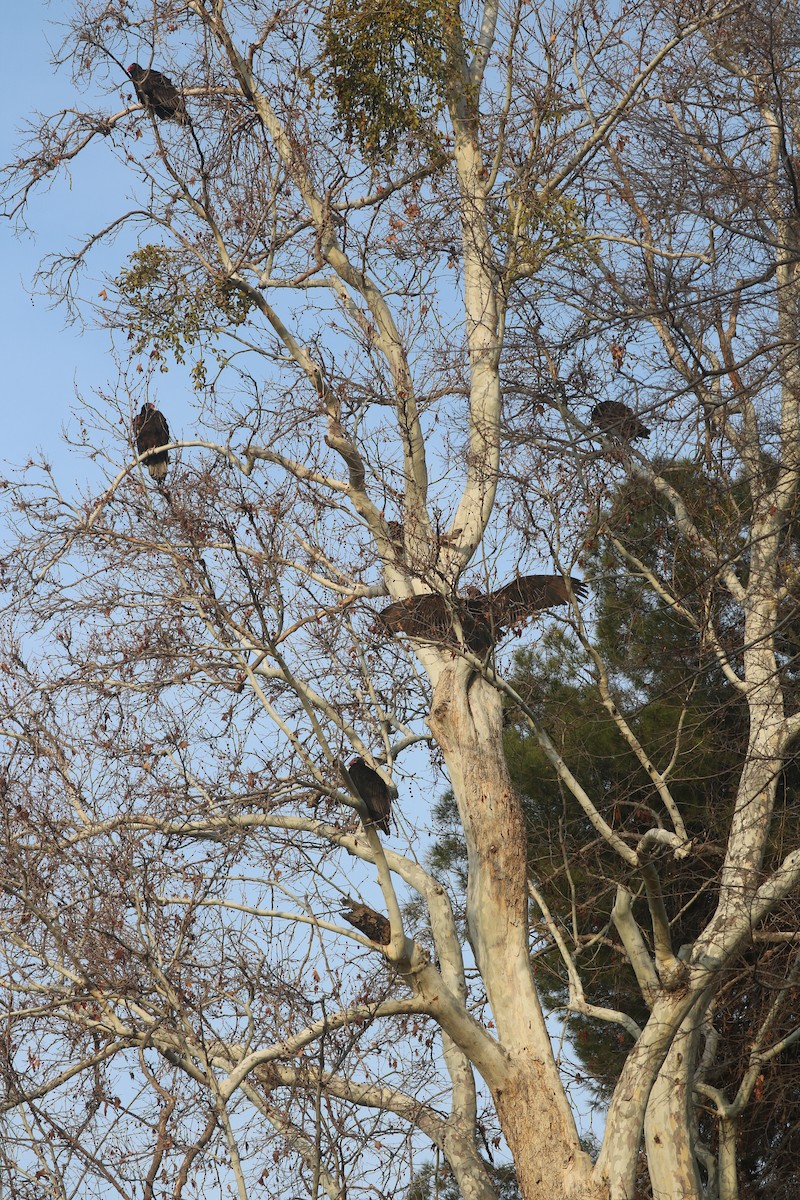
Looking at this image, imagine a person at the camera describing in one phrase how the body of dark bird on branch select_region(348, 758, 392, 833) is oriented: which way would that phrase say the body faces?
to the viewer's left

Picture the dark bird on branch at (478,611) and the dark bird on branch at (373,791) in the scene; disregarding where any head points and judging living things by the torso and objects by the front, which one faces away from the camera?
the dark bird on branch at (478,611)

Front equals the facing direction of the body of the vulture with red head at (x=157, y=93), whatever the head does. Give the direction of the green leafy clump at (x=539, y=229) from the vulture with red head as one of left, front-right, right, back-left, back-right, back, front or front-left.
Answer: back-right

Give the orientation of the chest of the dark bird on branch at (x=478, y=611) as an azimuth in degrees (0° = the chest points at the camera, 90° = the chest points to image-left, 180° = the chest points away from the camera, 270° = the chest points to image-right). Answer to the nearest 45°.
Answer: approximately 180°

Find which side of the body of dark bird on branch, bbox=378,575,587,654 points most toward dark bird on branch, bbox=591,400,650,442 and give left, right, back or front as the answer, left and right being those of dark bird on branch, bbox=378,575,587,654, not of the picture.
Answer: right

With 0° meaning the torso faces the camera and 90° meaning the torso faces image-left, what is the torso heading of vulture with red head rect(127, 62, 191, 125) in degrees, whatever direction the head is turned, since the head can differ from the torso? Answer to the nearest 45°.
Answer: approximately 90°
